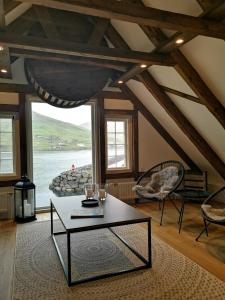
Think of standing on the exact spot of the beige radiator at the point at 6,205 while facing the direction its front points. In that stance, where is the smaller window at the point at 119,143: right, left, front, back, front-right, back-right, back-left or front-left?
left

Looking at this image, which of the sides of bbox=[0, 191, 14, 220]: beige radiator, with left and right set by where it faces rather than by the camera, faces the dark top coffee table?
front

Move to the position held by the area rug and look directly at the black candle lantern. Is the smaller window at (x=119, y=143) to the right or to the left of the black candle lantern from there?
right

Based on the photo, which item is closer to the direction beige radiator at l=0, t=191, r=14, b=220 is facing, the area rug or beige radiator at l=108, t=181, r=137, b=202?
the area rug

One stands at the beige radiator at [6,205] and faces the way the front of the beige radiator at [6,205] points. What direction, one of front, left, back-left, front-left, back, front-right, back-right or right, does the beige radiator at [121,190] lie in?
left

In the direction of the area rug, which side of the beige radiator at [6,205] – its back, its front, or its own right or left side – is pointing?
front

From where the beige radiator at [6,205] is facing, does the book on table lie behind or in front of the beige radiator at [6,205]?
in front

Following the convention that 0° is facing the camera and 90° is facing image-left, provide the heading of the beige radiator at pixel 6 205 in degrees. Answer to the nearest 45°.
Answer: approximately 0°
